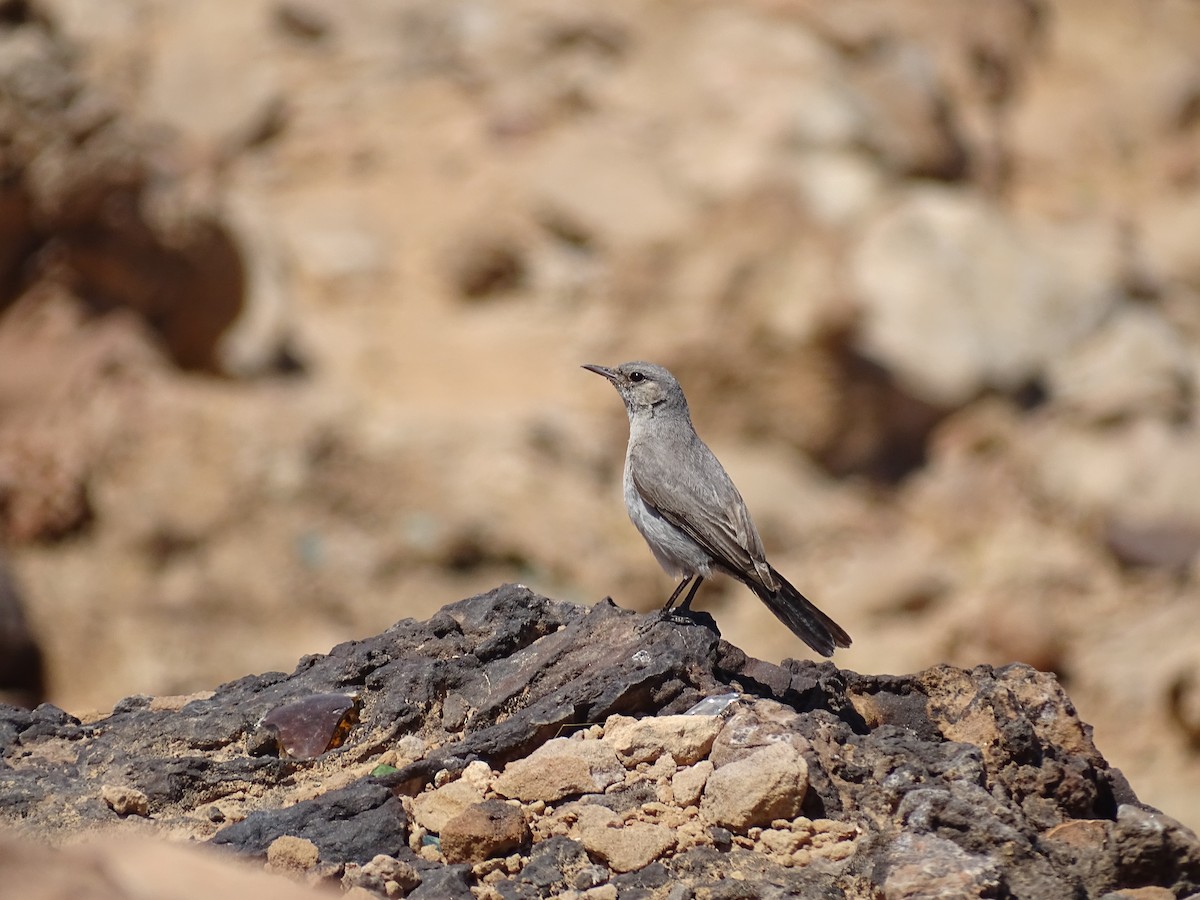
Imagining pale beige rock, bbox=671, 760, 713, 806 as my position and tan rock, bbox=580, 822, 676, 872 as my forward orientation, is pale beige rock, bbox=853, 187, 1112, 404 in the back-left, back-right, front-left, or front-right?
back-right

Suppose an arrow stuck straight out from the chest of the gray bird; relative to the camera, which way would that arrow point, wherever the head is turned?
to the viewer's left
